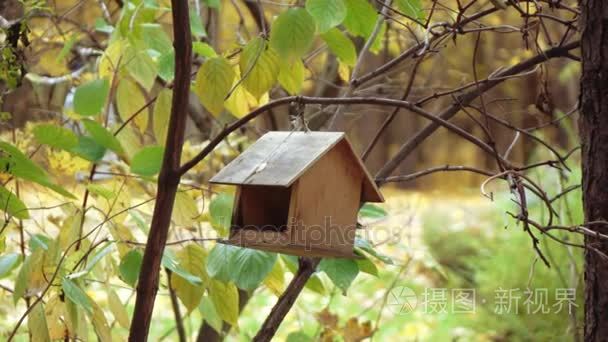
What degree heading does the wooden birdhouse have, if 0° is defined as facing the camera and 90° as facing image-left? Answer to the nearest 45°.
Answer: approximately 45°
